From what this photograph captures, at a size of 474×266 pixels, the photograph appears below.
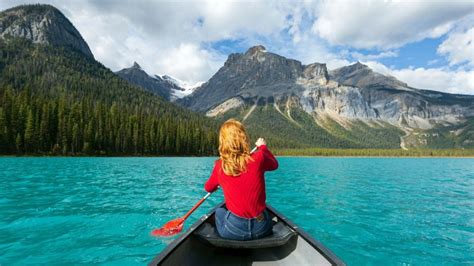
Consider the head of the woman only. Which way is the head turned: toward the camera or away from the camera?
away from the camera

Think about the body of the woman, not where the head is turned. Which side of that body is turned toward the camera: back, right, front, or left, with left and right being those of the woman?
back

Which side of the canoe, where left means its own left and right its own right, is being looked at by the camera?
back
